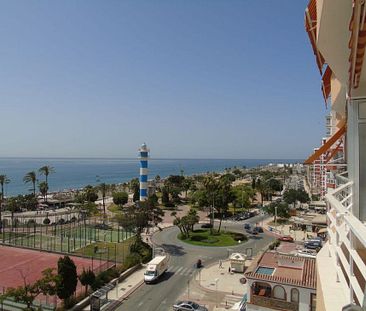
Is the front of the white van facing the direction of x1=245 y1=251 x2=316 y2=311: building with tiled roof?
no

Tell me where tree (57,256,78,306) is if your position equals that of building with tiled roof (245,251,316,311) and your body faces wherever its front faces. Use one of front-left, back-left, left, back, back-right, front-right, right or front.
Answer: right

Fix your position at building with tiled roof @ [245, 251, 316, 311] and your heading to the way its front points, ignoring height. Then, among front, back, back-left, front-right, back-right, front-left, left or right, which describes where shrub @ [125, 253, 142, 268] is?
back-right

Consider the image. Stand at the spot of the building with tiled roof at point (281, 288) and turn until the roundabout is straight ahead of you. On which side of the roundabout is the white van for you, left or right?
left

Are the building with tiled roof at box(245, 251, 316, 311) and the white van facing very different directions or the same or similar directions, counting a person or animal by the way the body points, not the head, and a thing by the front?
same or similar directions

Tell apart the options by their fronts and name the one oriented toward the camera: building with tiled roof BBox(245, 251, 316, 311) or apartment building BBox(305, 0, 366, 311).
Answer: building with tiled roof BBox(245, 251, 316, 311)

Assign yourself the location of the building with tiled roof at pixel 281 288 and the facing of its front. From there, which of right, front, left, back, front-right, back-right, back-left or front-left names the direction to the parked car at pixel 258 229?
back

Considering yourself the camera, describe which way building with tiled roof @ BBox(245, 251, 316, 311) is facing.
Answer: facing the viewer

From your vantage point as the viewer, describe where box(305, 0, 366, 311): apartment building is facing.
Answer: facing to the left of the viewer

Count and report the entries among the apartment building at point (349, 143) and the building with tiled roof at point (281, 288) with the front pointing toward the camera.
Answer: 1

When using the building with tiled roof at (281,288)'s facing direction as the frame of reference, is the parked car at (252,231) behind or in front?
behind

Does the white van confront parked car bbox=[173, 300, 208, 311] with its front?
no

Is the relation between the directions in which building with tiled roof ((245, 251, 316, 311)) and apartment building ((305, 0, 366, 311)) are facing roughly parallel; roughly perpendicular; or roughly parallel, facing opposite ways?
roughly perpendicular

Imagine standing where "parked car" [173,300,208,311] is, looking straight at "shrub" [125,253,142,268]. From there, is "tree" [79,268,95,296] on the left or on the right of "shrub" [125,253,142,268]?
left

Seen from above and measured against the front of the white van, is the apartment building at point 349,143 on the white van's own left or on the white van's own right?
on the white van's own left

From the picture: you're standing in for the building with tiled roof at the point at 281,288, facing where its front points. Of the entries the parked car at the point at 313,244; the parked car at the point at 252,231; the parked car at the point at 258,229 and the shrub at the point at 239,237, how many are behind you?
4

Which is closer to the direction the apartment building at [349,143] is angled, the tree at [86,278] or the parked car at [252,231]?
the tree

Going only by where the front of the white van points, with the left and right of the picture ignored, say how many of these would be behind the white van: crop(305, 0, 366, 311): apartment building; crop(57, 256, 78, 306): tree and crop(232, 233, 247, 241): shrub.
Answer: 1
